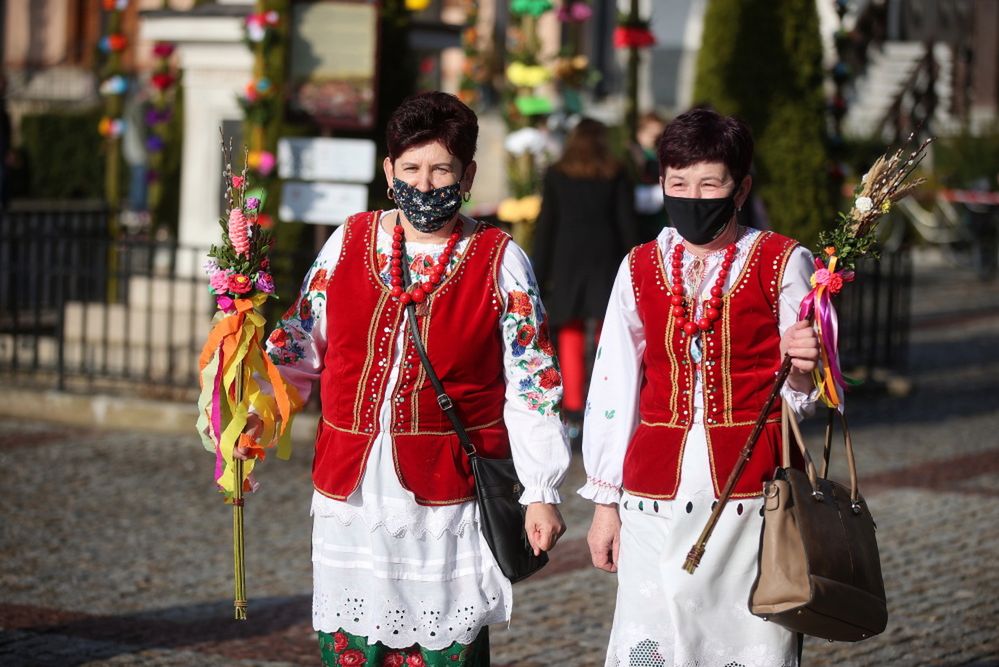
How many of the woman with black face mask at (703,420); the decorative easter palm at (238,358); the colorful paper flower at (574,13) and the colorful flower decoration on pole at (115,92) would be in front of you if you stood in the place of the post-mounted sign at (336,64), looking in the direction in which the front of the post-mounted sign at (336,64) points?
2

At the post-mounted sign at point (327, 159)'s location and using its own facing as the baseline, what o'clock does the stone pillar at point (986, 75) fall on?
The stone pillar is roughly at 7 o'clock from the post-mounted sign.

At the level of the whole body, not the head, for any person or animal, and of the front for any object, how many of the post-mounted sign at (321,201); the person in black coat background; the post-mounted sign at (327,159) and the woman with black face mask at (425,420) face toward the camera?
3

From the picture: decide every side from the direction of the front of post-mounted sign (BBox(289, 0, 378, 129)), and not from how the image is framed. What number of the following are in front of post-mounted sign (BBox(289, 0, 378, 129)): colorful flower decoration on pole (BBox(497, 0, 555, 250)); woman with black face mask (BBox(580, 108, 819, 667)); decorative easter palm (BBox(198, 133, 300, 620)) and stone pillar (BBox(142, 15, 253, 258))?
2

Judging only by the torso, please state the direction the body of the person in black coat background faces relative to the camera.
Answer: away from the camera

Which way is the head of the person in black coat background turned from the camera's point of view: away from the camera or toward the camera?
away from the camera

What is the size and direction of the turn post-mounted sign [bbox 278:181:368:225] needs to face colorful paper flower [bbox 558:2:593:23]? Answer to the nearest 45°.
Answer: approximately 135° to its left

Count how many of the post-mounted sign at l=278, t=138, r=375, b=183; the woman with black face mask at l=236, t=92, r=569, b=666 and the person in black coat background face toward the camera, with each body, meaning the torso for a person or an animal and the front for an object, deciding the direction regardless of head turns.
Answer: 2

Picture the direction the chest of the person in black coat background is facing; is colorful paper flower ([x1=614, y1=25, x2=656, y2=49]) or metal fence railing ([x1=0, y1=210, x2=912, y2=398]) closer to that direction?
the colorful paper flower

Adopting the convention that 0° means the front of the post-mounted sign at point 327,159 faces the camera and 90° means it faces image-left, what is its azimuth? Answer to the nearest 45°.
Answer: approximately 0°

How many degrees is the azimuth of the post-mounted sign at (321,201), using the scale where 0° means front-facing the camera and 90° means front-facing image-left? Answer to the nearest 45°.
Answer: approximately 0°
